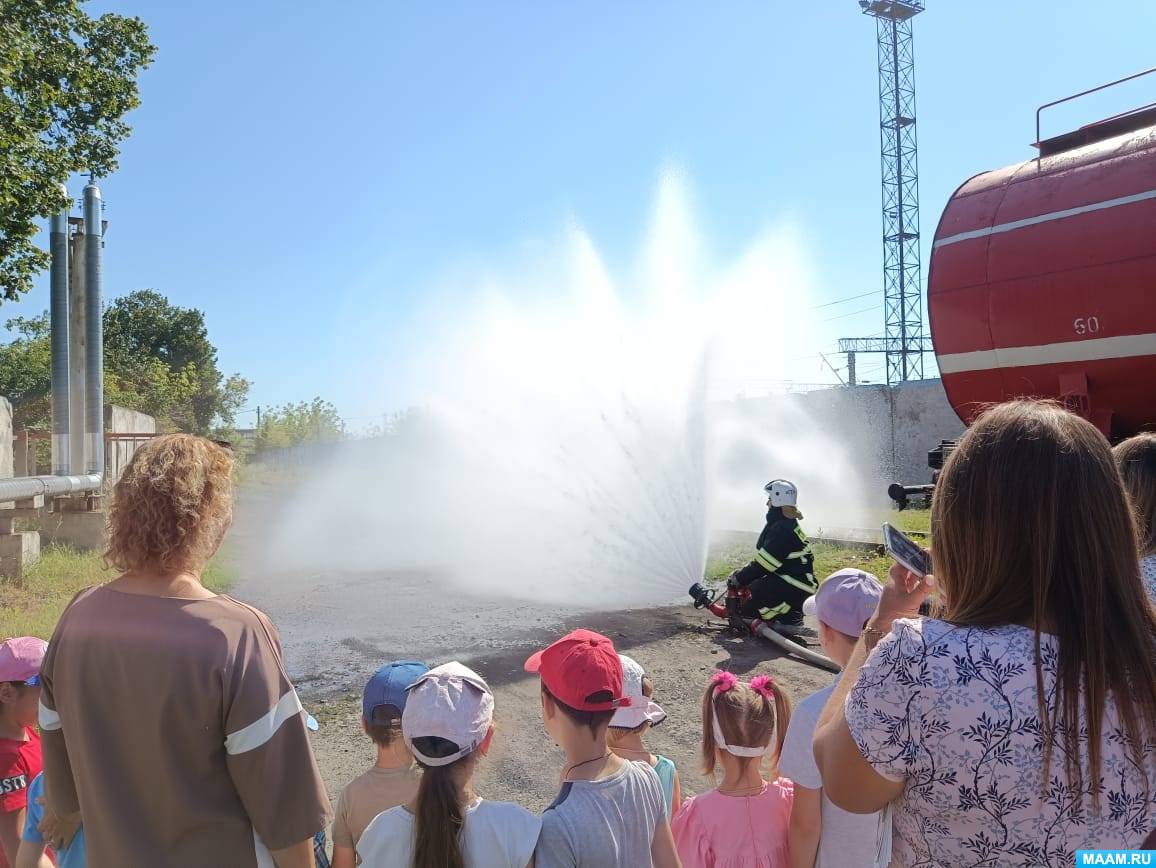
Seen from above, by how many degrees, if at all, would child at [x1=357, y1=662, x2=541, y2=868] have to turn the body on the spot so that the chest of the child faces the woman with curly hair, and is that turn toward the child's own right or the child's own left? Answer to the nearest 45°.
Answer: approximately 90° to the child's own left

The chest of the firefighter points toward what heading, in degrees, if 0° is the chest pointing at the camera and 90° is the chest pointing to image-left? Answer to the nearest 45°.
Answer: approximately 135°

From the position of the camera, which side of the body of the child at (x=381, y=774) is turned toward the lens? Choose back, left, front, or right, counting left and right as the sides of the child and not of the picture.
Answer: back

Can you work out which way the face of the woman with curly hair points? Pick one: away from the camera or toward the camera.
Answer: away from the camera

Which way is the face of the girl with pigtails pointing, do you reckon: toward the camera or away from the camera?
away from the camera

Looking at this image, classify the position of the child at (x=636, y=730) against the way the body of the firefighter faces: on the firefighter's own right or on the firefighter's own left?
on the firefighter's own left

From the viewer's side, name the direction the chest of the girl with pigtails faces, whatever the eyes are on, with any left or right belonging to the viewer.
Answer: facing away from the viewer

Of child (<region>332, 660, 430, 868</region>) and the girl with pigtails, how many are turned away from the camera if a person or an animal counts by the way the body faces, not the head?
2

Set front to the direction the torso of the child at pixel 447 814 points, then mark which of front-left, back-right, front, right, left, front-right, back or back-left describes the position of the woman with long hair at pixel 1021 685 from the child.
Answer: back-right

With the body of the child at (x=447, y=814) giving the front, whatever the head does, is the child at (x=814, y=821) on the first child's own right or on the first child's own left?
on the first child's own right

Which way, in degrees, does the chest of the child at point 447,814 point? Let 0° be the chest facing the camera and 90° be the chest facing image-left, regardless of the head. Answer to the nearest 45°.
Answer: approximately 180°
